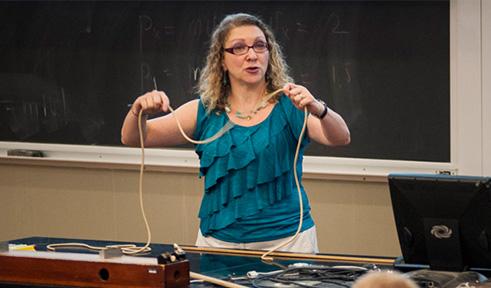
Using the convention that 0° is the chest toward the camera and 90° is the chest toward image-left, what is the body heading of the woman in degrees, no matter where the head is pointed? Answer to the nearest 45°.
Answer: approximately 0°

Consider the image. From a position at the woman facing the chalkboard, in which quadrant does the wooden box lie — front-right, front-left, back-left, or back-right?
back-left

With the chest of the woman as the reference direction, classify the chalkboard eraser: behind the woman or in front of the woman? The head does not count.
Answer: behind

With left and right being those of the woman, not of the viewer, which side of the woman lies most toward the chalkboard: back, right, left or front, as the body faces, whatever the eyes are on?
back

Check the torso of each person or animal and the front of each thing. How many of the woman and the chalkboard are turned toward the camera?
2

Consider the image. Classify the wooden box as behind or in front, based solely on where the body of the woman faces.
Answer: in front
